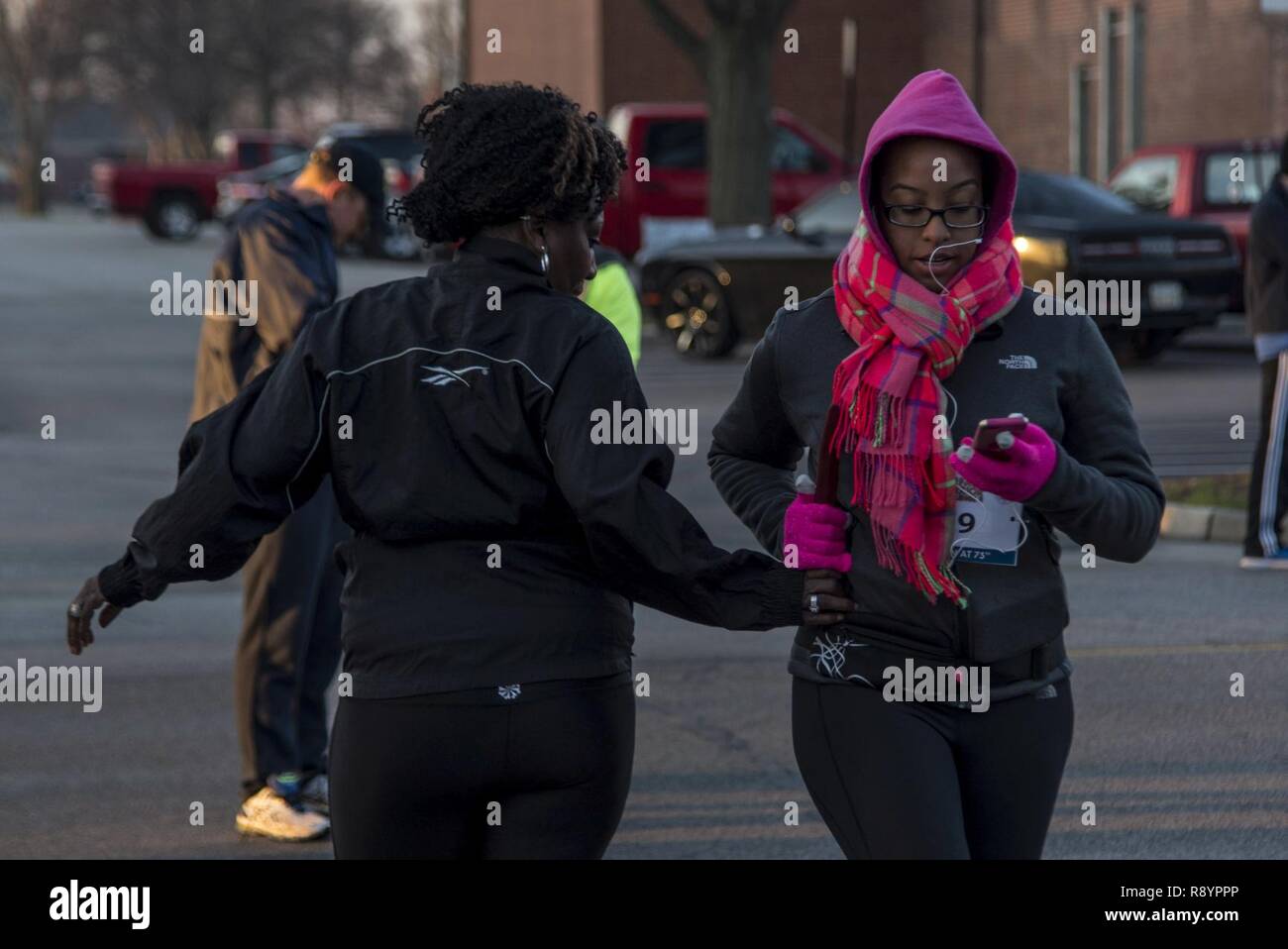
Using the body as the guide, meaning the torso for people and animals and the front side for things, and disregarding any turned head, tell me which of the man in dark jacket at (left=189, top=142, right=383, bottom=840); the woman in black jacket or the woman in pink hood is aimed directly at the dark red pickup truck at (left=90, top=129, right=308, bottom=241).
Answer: the woman in black jacket

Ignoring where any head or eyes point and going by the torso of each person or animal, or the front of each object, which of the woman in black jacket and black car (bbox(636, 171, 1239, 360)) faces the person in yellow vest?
the woman in black jacket

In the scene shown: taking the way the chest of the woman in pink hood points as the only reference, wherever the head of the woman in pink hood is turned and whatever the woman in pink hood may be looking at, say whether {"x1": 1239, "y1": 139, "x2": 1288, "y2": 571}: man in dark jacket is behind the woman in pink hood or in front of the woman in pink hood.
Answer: behind

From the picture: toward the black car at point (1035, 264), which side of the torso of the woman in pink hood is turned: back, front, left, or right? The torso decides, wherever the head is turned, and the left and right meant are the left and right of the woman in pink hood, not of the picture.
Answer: back

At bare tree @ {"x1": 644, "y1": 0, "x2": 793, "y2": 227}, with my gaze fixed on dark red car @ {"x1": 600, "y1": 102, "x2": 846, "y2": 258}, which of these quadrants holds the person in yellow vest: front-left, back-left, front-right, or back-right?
back-left

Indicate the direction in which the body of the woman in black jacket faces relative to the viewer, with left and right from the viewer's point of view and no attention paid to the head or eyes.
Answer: facing away from the viewer

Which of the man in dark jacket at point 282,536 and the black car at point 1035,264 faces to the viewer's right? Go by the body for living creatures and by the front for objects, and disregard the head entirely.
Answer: the man in dark jacket

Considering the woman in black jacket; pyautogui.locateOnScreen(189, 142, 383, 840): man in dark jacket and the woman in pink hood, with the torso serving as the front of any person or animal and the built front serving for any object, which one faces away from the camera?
the woman in black jacket

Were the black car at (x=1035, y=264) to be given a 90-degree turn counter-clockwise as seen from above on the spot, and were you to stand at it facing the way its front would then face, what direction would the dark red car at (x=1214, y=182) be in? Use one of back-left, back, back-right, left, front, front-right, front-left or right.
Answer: back

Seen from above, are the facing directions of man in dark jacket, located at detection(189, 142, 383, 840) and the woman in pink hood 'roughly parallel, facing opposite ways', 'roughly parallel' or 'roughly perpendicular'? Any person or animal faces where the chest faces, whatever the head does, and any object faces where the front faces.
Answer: roughly perpendicular

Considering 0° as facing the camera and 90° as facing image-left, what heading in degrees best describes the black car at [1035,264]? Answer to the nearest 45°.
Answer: approximately 135°

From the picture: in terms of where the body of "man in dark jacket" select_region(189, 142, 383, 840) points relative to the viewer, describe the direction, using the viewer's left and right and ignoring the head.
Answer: facing to the right of the viewer
